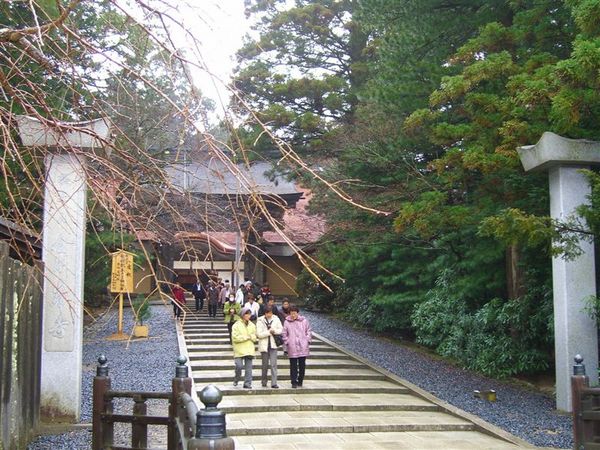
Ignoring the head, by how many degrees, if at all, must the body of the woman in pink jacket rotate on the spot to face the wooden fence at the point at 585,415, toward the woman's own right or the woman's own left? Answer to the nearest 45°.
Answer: approximately 45° to the woman's own left

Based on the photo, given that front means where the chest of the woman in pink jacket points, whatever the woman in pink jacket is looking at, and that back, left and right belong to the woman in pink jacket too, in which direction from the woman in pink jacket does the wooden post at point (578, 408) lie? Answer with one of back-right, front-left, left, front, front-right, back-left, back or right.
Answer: front-left

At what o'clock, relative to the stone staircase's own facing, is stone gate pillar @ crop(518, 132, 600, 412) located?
The stone gate pillar is roughly at 9 o'clock from the stone staircase.

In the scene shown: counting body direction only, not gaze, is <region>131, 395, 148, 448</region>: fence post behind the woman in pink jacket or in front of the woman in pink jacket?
in front

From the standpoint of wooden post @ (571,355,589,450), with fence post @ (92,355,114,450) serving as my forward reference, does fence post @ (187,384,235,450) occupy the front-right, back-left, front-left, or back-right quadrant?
front-left

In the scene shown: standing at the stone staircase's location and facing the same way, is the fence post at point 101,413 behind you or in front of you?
in front

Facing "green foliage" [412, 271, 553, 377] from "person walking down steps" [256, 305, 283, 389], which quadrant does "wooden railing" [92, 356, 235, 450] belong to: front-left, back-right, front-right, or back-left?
back-right

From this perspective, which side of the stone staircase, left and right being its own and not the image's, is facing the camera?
front

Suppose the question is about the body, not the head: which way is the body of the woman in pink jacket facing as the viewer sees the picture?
toward the camera

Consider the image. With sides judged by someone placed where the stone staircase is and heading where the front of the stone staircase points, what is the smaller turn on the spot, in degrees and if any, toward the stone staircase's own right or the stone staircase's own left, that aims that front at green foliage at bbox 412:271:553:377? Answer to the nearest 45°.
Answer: approximately 135° to the stone staircase's own left

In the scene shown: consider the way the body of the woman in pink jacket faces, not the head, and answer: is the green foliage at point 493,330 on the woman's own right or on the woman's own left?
on the woman's own left
